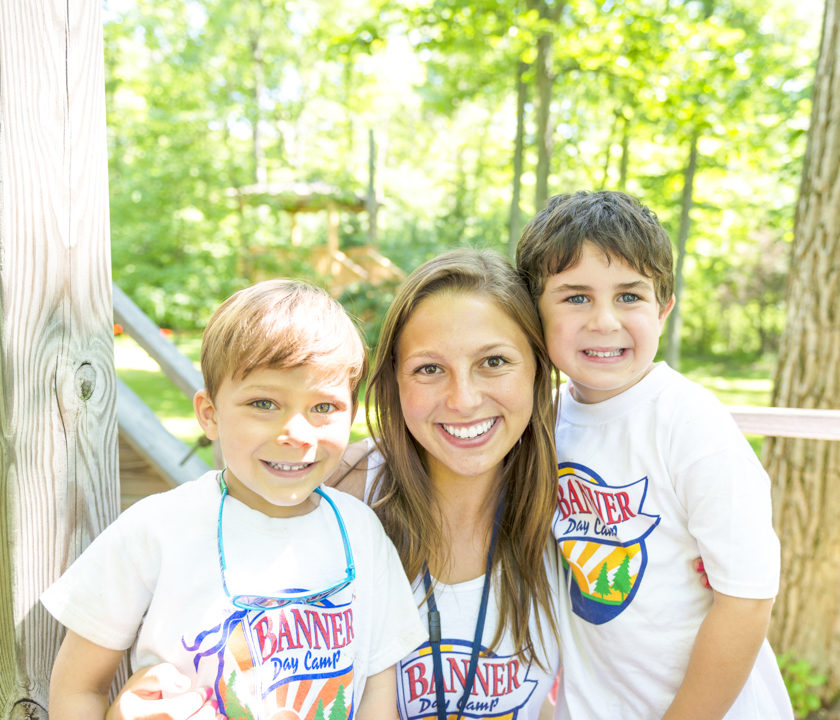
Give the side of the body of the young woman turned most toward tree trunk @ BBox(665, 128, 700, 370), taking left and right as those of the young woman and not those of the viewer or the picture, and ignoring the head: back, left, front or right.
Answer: back

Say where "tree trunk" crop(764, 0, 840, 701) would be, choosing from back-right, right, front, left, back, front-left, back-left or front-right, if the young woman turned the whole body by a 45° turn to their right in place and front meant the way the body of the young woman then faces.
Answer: back

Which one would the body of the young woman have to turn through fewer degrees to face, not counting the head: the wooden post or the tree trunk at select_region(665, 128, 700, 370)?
the wooden post

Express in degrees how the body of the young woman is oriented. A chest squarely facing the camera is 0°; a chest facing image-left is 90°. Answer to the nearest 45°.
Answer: approximately 0°

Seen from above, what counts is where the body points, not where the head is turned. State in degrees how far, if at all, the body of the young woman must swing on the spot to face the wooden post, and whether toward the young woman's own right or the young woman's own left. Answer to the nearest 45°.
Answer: approximately 45° to the young woman's own right

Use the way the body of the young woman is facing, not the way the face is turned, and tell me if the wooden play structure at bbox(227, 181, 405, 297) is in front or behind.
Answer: behind

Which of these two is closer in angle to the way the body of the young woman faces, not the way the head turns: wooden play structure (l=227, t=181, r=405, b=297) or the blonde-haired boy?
the blonde-haired boy

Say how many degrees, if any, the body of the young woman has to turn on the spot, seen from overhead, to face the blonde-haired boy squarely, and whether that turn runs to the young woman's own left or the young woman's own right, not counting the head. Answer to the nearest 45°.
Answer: approximately 45° to the young woman's own right

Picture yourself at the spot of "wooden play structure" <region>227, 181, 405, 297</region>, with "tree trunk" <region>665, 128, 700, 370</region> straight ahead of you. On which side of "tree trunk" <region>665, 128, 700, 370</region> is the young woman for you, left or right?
right

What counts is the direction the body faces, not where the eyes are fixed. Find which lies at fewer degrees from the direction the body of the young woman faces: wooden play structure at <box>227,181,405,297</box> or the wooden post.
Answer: the wooden post

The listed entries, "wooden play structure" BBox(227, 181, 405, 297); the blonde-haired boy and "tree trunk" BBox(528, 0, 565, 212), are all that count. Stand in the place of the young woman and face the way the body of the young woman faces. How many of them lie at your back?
2

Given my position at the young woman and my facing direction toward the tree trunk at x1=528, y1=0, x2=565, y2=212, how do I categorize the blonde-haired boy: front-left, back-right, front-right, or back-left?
back-left

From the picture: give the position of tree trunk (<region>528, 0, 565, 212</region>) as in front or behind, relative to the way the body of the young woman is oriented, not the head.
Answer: behind
